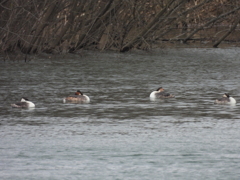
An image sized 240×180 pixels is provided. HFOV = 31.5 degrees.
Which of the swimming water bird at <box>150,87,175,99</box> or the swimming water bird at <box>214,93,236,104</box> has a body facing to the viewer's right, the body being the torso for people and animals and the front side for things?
the swimming water bird at <box>214,93,236,104</box>

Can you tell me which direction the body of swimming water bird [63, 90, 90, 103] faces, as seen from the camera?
to the viewer's right

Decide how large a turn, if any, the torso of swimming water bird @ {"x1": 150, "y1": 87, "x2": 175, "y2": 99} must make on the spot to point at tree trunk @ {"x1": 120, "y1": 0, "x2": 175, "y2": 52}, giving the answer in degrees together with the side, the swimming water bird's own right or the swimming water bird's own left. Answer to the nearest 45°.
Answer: approximately 90° to the swimming water bird's own right

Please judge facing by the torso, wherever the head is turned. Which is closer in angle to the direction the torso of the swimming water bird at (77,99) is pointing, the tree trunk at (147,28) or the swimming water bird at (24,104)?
the tree trunk

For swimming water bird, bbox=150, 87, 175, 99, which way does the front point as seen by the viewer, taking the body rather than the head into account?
to the viewer's left

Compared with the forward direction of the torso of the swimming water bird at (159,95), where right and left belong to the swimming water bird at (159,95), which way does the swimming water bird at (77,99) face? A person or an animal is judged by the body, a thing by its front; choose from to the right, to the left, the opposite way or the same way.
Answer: the opposite way

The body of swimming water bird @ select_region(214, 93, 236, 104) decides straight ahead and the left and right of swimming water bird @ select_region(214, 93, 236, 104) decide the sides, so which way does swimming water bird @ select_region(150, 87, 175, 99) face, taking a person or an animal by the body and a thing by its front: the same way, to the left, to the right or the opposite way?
the opposite way

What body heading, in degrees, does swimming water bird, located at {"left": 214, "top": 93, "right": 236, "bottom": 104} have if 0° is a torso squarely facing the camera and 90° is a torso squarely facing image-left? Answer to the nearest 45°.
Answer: approximately 270°
